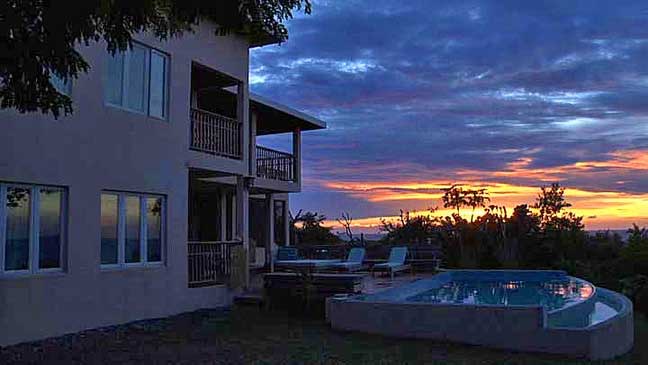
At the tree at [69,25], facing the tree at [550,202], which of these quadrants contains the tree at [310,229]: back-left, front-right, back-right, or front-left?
front-left

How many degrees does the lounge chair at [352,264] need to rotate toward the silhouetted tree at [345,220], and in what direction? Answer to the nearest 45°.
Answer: approximately 135° to its right

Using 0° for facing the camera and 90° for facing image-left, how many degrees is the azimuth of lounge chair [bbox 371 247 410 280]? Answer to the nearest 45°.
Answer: approximately 45°

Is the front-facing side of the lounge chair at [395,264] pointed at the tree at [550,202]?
no

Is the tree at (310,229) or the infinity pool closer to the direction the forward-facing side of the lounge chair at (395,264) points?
the infinity pool

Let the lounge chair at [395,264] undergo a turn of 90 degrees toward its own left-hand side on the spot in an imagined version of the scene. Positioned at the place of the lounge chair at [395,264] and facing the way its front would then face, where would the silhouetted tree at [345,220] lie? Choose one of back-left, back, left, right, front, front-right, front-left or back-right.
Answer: back-left

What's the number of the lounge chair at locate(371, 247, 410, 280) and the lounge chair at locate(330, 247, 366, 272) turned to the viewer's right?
0

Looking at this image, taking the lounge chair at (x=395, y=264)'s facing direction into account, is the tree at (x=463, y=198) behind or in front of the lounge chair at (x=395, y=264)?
behind

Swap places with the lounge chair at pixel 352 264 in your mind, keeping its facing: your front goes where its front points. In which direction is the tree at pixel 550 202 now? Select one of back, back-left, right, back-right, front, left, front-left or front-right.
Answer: back

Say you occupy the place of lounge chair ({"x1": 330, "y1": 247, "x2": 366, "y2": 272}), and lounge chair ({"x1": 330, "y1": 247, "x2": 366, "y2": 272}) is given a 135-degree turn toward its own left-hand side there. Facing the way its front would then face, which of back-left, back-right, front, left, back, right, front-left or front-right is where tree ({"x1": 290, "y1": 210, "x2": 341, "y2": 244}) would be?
left

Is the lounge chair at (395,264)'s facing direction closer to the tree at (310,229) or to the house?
the house

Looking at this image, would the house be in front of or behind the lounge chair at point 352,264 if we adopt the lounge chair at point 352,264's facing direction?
in front

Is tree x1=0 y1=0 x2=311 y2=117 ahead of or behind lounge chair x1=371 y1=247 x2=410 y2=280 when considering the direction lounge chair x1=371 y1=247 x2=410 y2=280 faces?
ahead

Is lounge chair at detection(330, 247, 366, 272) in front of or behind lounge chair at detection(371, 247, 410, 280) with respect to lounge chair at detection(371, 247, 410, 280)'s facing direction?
in front

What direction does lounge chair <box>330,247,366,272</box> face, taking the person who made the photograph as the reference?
facing the viewer and to the left of the viewer

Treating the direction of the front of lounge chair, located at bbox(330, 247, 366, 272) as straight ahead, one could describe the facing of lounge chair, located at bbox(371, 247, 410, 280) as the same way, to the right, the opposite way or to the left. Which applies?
the same way
